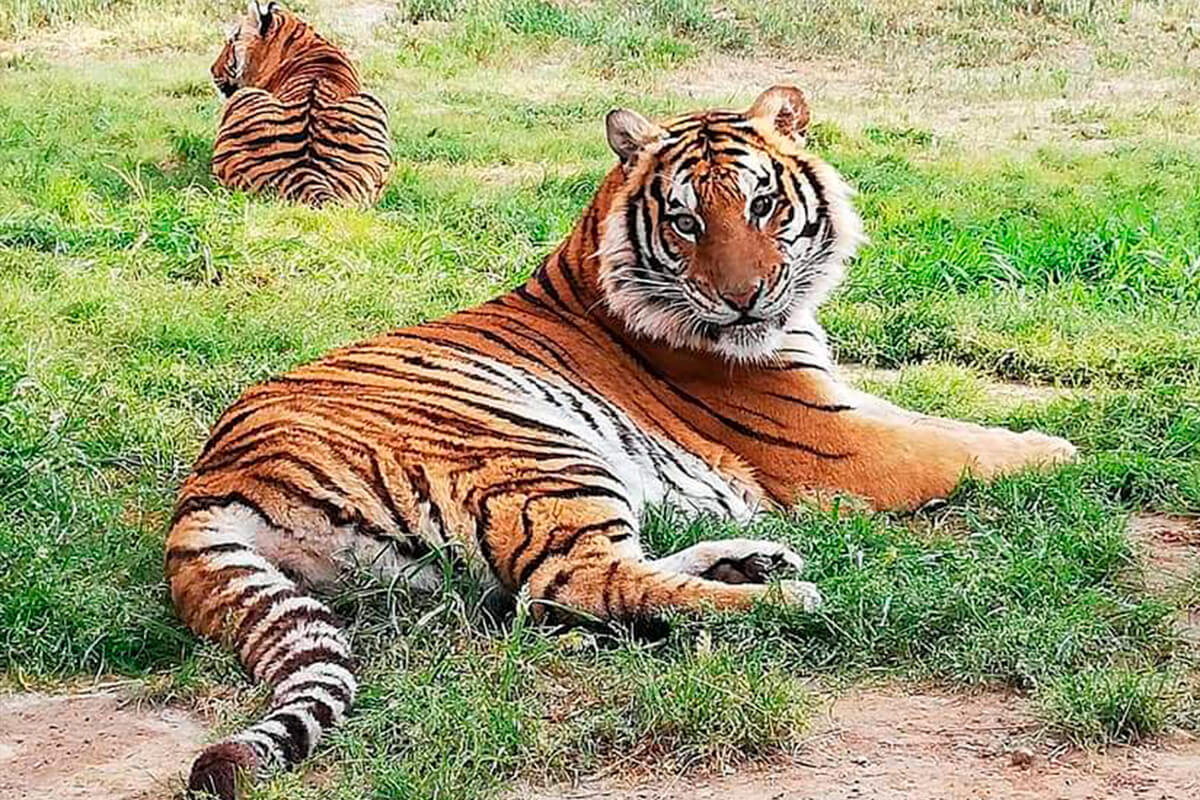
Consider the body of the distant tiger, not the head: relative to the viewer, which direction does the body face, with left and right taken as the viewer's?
facing away from the viewer

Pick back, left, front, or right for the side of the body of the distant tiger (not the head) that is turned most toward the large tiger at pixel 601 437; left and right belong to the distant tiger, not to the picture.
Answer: back
